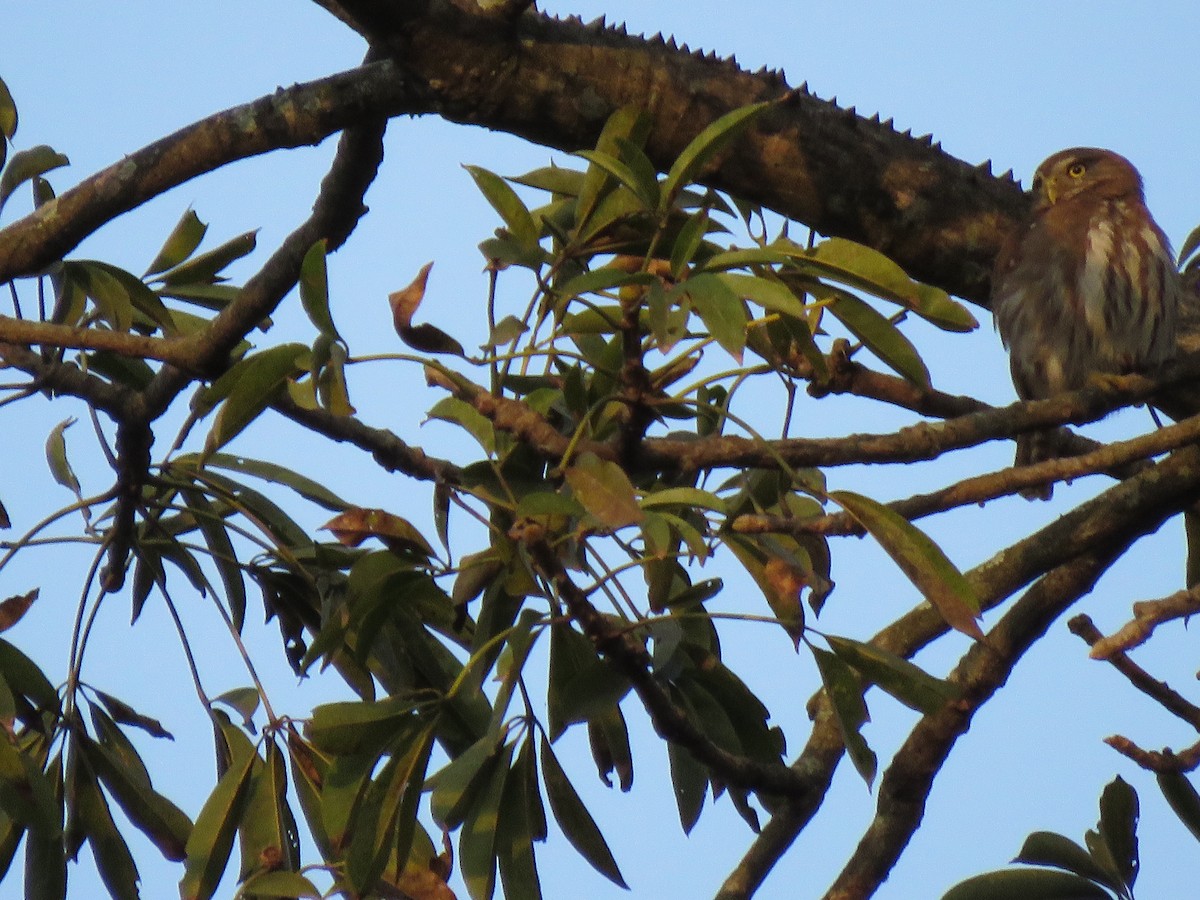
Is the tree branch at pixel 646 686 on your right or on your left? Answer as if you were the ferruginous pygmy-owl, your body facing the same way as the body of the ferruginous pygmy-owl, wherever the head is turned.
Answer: on your right

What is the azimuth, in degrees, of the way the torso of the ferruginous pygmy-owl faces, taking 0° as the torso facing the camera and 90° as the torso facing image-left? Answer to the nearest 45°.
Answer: approximately 315°

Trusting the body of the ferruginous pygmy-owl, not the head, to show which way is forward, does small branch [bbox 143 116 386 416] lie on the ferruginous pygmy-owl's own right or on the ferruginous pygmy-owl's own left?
on the ferruginous pygmy-owl's own right

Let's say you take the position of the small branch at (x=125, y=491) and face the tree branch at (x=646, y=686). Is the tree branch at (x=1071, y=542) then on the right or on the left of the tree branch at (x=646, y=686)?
left

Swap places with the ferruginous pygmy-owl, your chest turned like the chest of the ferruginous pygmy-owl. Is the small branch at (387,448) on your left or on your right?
on your right

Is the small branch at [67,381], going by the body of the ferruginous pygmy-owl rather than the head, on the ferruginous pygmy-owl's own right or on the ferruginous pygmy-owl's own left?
on the ferruginous pygmy-owl's own right

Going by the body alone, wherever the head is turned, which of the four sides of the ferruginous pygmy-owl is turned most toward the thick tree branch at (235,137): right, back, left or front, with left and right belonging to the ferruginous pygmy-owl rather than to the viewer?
right

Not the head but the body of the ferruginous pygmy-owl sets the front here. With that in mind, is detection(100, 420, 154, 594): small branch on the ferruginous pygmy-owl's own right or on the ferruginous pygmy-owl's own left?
on the ferruginous pygmy-owl's own right
